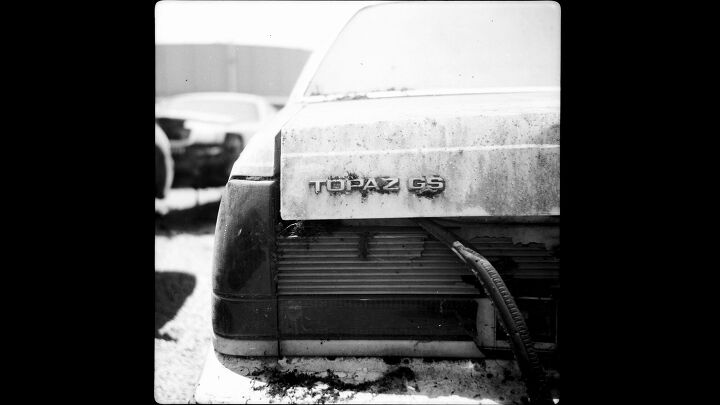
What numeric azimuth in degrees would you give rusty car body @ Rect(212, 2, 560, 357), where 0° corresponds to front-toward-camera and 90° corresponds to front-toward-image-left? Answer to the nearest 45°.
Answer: approximately 180°

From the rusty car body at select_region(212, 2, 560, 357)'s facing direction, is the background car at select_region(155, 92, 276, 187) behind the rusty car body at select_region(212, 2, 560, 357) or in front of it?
in front

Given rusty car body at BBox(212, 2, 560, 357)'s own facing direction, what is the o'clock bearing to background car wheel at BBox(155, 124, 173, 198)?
The background car wheel is roughly at 11 o'clock from the rusty car body.
